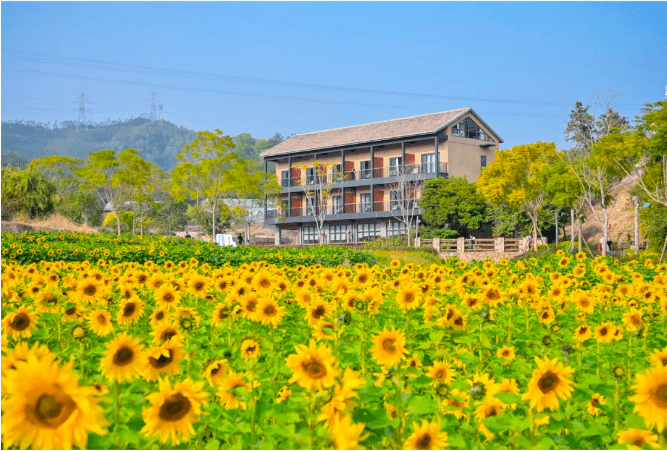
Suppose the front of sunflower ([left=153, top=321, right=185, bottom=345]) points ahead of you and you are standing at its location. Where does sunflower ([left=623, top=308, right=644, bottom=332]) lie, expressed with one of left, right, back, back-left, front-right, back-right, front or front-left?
left

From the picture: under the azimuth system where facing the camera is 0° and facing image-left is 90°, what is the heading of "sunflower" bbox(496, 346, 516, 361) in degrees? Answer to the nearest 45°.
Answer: approximately 0°

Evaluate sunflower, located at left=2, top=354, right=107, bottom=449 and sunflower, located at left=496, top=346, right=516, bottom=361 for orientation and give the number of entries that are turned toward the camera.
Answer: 2

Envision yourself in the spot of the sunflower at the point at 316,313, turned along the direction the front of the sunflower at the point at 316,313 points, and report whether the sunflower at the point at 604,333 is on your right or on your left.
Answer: on your left

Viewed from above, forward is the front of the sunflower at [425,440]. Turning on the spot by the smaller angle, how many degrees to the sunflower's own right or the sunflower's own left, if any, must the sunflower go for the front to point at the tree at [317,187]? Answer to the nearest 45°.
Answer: approximately 180°

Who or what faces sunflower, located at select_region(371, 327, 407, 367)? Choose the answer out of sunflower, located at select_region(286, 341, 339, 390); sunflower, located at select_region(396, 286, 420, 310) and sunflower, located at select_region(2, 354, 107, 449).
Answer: sunflower, located at select_region(396, 286, 420, 310)

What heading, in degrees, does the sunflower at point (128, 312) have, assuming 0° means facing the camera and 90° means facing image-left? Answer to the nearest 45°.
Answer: approximately 45°

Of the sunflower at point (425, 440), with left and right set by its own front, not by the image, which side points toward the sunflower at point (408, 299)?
back

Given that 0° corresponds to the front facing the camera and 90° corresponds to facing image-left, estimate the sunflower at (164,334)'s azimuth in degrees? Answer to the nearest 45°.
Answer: approximately 0°

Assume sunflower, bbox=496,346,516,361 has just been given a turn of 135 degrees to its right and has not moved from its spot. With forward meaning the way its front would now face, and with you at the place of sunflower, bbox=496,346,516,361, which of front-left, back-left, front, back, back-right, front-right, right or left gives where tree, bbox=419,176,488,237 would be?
front-right

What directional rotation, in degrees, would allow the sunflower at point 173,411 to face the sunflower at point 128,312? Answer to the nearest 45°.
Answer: approximately 180°

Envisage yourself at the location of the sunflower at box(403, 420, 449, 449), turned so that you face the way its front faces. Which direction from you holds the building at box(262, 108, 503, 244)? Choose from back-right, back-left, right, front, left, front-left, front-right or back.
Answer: back

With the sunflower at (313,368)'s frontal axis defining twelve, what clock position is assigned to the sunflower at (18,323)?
the sunflower at (18,323) is roughly at 4 o'clock from the sunflower at (313,368).

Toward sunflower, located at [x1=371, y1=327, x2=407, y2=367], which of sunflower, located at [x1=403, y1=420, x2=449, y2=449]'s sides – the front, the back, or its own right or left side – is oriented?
back

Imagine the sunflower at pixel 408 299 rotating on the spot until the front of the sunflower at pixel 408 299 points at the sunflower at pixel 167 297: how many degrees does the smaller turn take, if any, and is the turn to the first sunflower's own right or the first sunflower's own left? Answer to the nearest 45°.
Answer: approximately 90° to the first sunflower's own right

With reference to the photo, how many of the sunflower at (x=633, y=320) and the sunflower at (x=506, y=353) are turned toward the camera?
2

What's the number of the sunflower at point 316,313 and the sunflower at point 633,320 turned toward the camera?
2
